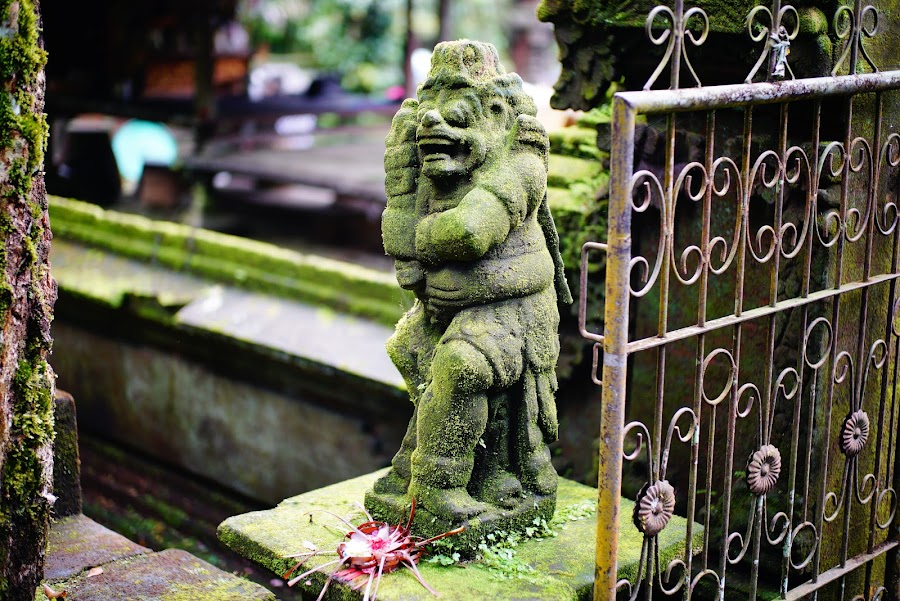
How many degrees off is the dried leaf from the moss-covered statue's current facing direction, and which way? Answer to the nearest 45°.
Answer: approximately 45° to its right

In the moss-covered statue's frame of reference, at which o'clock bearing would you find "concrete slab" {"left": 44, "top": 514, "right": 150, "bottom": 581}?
The concrete slab is roughly at 2 o'clock from the moss-covered statue.

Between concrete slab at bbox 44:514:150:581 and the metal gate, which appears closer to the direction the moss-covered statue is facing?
the concrete slab

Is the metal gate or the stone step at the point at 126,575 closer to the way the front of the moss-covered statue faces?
the stone step

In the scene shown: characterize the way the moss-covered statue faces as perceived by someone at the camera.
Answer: facing the viewer and to the left of the viewer

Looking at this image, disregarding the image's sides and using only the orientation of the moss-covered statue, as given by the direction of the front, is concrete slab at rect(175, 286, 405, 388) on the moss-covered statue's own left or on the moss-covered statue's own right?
on the moss-covered statue's own right
